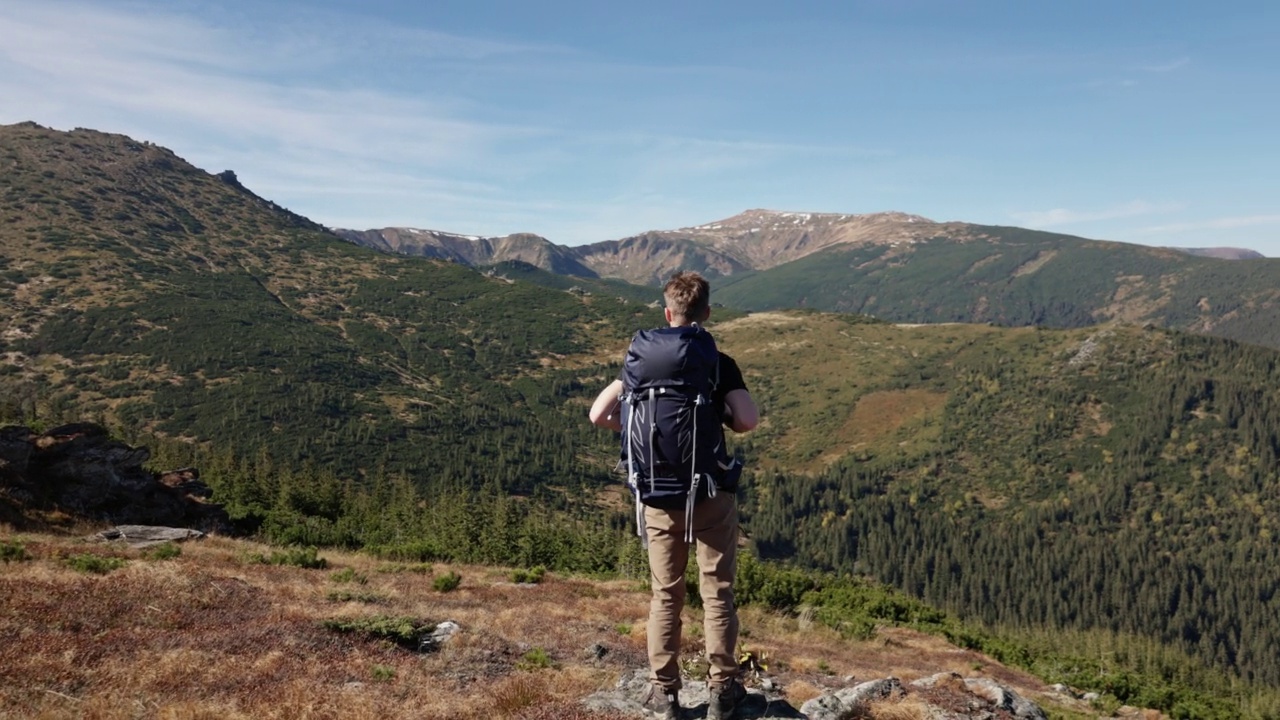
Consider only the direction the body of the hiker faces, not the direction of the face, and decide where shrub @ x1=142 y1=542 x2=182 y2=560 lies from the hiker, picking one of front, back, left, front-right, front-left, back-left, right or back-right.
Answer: front-left

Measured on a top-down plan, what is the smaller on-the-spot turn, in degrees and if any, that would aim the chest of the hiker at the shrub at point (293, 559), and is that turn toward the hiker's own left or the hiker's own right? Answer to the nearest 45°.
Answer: approximately 45° to the hiker's own left

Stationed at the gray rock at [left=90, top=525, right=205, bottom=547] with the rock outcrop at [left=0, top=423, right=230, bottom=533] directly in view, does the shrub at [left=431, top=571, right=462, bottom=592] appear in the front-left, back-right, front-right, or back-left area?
back-right

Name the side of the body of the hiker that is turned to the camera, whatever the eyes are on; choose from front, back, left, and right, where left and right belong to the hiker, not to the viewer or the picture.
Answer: back

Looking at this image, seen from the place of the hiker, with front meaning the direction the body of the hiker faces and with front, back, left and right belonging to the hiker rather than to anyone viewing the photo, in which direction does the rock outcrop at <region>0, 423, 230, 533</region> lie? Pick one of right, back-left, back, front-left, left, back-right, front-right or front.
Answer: front-left

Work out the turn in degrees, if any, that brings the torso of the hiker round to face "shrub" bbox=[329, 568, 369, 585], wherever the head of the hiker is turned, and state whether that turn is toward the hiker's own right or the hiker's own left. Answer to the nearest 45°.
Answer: approximately 45° to the hiker's own left
